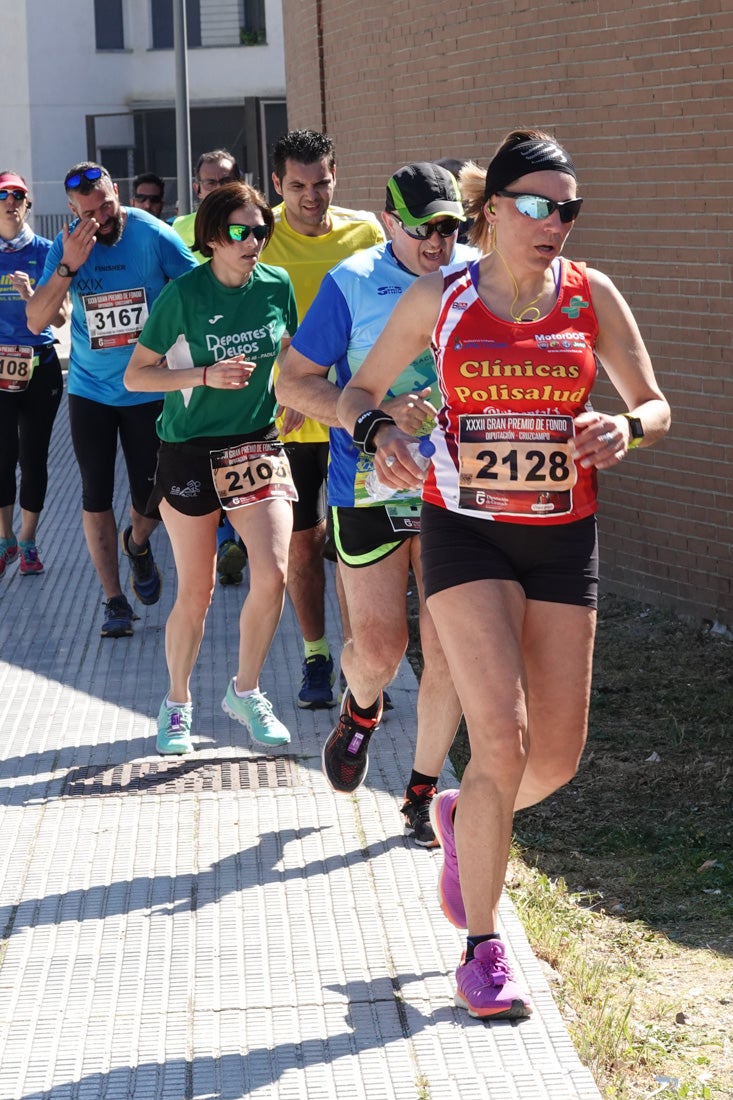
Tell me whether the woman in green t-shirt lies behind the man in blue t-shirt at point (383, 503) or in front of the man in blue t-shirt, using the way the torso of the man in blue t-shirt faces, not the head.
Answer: behind

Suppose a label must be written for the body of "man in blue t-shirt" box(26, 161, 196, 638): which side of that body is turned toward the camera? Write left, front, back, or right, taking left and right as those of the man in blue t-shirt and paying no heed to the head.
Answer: front

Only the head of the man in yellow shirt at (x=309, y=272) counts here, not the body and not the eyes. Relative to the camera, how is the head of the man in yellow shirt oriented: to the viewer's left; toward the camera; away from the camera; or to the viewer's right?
toward the camera

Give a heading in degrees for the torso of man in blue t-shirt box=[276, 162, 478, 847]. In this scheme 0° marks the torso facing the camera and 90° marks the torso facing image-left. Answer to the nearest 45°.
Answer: approximately 315°

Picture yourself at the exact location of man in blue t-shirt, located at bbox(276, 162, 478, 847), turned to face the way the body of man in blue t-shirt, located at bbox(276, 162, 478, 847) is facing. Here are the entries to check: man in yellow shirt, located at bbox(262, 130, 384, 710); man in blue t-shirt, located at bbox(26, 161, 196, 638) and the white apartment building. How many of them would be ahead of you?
0

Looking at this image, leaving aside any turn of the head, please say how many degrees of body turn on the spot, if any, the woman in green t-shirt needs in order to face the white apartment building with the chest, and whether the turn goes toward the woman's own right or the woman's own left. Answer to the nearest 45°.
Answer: approximately 135° to the woman's own left

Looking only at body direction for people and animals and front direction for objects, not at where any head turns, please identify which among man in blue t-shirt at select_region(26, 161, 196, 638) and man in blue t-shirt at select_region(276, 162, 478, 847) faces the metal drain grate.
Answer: man in blue t-shirt at select_region(26, 161, 196, 638)

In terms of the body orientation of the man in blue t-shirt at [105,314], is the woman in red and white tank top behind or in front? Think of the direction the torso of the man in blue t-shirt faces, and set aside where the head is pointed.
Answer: in front

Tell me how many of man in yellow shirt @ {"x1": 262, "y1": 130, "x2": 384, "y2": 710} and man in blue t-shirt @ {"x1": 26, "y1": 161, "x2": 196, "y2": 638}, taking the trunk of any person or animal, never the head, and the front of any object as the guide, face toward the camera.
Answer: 2

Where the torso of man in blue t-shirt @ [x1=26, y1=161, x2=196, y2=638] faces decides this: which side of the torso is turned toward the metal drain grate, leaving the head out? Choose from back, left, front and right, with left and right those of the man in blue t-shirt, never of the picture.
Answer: front

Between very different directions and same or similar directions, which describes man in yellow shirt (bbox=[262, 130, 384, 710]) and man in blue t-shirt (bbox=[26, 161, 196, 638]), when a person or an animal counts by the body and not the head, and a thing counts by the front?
same or similar directions

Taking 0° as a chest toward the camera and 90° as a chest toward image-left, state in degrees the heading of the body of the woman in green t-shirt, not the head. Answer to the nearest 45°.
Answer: approximately 315°

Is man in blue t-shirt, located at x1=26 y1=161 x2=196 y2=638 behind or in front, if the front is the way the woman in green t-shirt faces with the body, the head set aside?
behind

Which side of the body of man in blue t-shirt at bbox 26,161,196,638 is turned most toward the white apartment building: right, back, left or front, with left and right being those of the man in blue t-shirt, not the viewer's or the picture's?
back

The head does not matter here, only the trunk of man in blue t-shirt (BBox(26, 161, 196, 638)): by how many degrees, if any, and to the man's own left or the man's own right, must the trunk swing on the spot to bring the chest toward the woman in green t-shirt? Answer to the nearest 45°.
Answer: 0° — they already face them

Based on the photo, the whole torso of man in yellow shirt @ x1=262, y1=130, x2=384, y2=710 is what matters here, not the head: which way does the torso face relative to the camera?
toward the camera
